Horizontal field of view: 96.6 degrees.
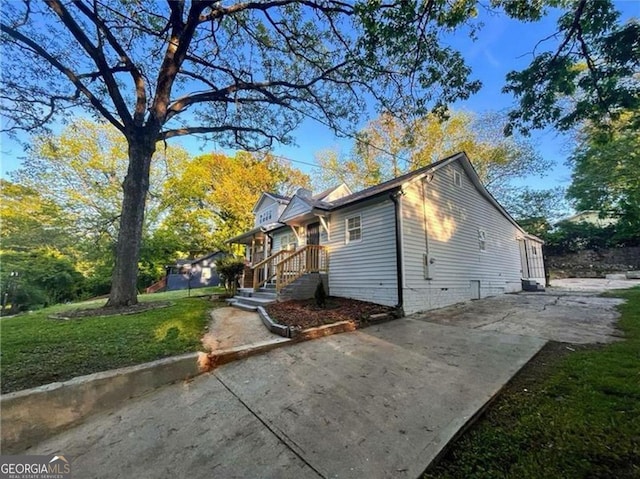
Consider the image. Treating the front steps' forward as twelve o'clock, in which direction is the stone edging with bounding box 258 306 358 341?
The stone edging is roughly at 10 o'clock from the front steps.

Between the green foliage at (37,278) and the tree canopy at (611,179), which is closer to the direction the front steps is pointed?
the green foliage

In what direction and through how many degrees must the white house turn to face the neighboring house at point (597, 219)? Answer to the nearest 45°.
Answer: approximately 180°

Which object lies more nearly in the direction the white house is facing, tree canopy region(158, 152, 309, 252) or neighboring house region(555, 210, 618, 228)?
the tree canopy

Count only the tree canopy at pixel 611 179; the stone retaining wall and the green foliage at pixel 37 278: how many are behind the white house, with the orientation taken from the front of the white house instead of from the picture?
2

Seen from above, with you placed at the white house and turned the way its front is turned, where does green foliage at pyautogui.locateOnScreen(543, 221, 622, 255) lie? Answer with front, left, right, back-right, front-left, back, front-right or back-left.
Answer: back

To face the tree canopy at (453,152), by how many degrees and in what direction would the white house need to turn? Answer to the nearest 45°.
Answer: approximately 135° to its right

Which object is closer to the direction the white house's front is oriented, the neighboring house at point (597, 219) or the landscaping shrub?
the landscaping shrub

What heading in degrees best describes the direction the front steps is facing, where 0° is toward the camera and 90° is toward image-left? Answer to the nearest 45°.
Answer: approximately 45°

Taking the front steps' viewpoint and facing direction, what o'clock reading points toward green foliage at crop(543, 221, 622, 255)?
The green foliage is roughly at 7 o'clock from the front steps.

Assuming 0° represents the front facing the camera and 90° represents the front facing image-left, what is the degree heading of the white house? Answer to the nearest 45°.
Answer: approximately 45°
